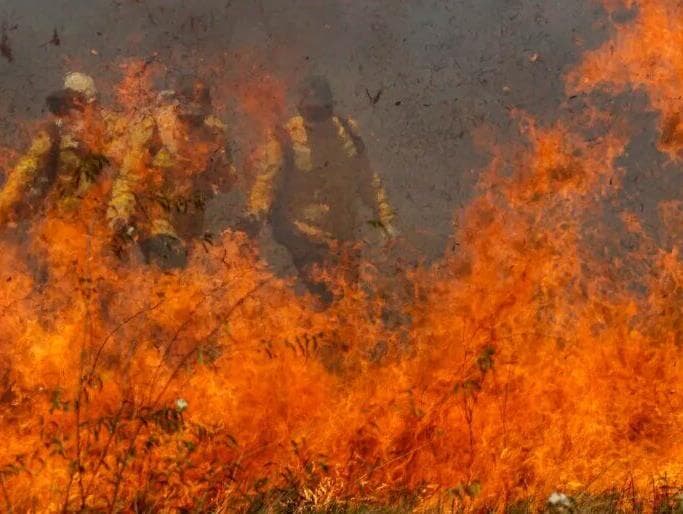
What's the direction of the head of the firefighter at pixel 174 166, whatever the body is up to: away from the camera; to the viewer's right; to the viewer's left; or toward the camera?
toward the camera

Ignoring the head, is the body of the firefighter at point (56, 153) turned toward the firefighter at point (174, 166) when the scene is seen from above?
no

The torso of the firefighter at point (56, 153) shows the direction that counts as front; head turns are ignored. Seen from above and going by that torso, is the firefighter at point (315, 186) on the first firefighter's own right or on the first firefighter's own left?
on the first firefighter's own left
